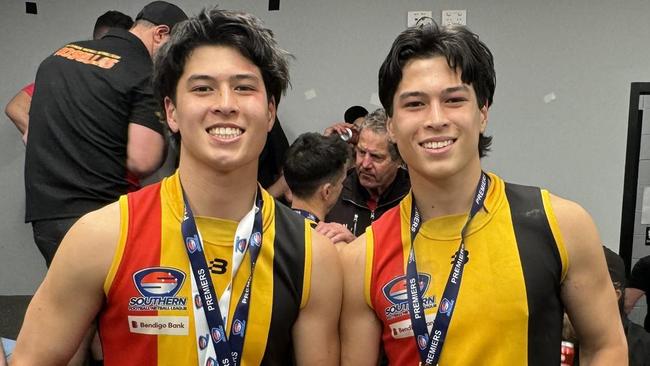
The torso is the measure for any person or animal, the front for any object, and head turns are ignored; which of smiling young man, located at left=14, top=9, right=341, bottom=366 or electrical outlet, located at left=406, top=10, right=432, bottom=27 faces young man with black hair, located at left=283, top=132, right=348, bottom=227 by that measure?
the electrical outlet

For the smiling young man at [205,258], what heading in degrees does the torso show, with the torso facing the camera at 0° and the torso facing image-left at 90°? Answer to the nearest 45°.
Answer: approximately 0°

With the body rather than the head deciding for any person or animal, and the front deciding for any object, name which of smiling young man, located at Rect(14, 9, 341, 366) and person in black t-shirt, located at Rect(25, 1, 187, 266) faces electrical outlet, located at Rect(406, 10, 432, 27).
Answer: the person in black t-shirt

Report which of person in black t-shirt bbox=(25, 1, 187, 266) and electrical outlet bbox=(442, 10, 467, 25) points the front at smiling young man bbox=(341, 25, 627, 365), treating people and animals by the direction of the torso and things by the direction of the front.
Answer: the electrical outlet

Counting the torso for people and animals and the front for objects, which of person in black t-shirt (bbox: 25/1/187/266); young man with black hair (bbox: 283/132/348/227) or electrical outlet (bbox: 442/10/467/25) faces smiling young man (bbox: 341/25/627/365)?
the electrical outlet

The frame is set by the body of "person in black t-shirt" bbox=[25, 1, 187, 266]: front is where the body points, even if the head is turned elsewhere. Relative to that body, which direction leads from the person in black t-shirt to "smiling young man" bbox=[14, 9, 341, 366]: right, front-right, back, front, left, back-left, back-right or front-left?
back-right
